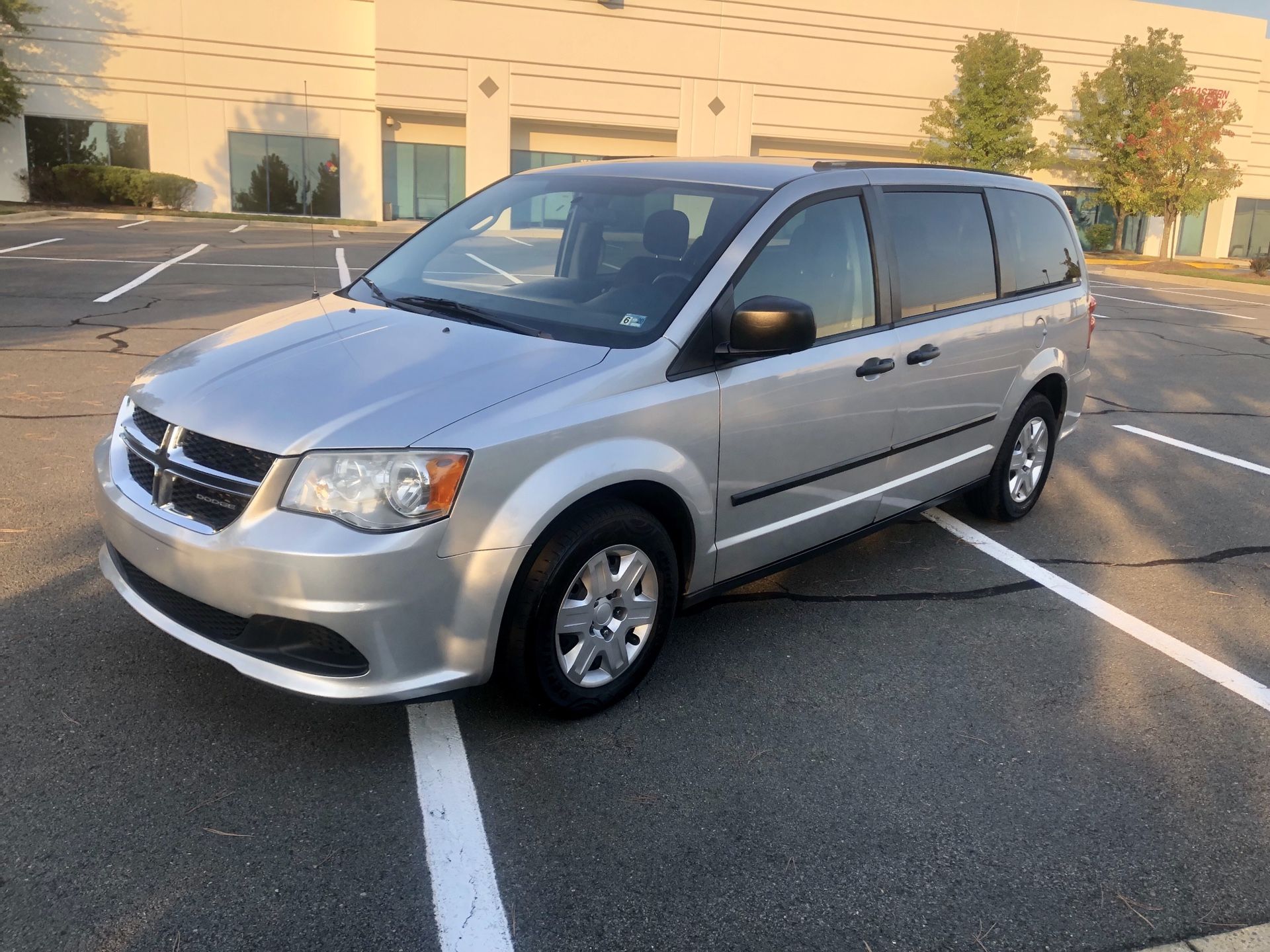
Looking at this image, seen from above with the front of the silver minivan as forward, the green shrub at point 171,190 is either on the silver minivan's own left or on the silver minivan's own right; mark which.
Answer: on the silver minivan's own right

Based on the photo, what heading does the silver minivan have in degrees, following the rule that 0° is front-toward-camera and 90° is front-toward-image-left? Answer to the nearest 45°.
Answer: approximately 45°

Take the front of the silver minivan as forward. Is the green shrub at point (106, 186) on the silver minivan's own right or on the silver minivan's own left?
on the silver minivan's own right

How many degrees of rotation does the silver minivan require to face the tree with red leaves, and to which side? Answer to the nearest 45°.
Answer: approximately 180°

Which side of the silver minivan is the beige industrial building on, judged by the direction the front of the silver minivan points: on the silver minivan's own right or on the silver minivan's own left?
on the silver minivan's own right

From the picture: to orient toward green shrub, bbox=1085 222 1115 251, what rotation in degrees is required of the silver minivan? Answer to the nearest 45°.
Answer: approximately 180°

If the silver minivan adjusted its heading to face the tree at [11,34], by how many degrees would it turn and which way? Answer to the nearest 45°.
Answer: approximately 90° to its right

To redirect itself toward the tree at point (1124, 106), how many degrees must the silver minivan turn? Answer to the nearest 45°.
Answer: approximately 180°
